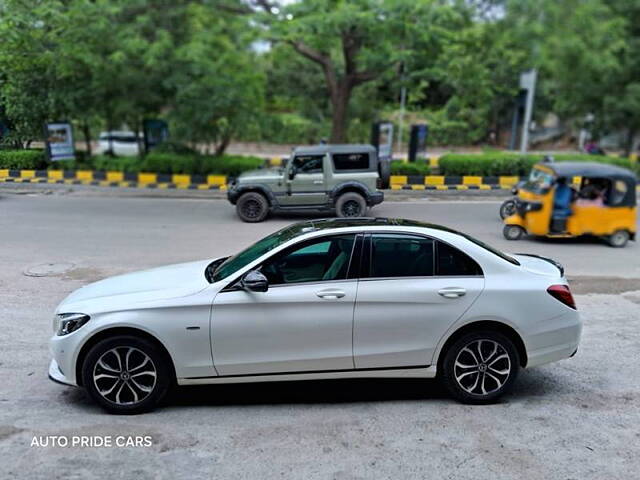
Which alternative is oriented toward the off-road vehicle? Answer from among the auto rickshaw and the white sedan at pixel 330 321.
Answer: the auto rickshaw

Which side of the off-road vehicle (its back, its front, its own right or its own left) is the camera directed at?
left

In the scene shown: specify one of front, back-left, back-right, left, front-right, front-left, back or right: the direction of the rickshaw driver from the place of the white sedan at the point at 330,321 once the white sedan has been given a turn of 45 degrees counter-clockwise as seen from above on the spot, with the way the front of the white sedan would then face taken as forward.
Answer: back

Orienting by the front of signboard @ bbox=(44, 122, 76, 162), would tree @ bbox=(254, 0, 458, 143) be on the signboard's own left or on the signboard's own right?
on the signboard's own left

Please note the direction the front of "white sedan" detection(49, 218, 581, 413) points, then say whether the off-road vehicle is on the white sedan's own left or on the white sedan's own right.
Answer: on the white sedan's own right

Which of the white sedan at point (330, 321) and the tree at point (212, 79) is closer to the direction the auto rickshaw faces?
the tree

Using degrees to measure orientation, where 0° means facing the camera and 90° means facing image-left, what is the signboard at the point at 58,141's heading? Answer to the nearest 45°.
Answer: approximately 0°

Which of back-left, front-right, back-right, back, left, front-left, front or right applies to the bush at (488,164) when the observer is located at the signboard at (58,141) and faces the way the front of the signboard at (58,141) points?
left

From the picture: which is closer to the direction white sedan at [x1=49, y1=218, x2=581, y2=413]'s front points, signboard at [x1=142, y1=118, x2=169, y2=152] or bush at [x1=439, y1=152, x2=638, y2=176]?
the signboard

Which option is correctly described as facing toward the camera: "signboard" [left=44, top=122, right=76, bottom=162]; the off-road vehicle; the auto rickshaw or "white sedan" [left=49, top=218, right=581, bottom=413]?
the signboard

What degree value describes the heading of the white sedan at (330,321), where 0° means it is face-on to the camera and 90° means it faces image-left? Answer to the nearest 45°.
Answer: approximately 90°

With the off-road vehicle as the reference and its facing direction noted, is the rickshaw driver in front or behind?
behind

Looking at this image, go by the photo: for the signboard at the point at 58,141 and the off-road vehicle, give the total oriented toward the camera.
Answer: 1

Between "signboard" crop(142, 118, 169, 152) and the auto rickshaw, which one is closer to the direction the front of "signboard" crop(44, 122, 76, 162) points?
the auto rickshaw

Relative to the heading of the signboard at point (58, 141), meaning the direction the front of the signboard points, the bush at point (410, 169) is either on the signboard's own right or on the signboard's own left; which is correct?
on the signboard's own left

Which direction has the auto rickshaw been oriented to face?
to the viewer's left

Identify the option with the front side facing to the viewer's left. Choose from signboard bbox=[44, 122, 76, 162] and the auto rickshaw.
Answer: the auto rickshaw

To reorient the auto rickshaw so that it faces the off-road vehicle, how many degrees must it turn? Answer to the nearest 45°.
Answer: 0° — it already faces it

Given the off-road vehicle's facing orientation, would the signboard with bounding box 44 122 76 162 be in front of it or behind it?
in front

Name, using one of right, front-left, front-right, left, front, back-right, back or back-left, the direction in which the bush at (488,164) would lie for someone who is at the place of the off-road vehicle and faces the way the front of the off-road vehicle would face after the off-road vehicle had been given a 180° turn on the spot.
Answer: front-left
